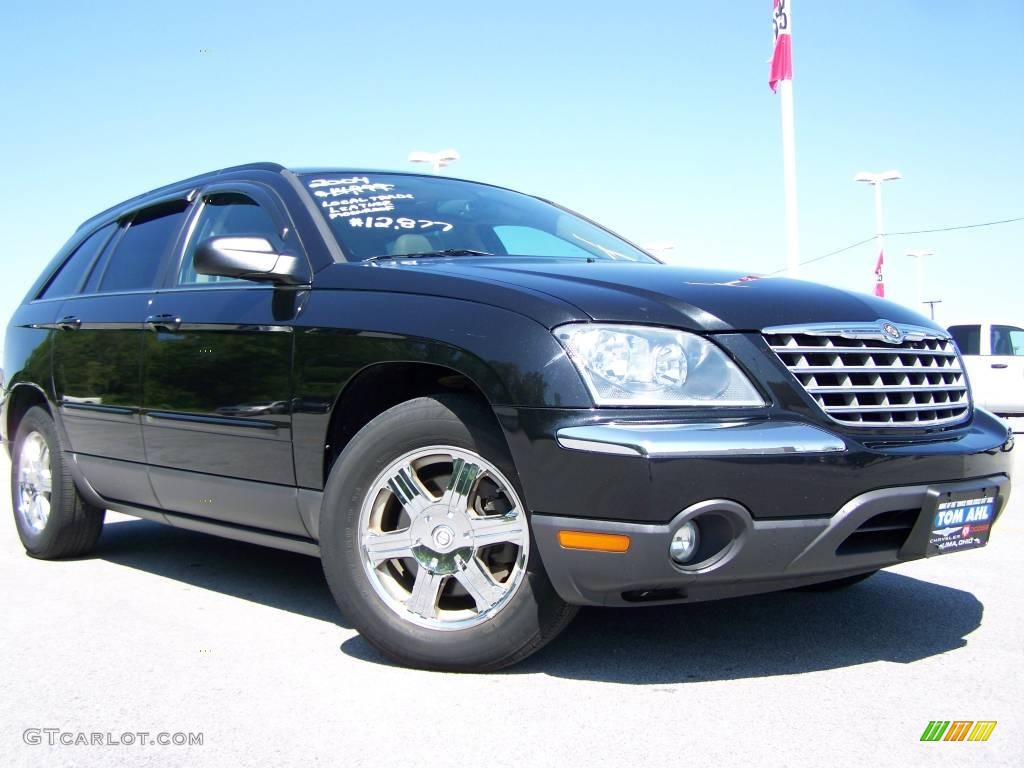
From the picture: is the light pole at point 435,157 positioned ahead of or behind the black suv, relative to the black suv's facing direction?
behind

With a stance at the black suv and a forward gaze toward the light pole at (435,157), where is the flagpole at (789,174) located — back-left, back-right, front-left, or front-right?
front-right

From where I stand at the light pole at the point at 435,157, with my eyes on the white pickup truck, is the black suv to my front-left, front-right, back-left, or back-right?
front-right

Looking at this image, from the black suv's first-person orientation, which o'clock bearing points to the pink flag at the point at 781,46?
The pink flag is roughly at 8 o'clock from the black suv.

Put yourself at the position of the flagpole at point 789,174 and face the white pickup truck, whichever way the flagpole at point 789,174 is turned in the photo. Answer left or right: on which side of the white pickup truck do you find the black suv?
right

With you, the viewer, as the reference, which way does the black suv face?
facing the viewer and to the right of the viewer

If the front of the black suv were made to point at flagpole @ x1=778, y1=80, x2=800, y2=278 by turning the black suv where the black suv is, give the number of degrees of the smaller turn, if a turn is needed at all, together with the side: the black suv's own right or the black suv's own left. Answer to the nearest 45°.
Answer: approximately 135° to the black suv's own left

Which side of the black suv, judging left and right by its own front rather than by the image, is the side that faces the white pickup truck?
left
